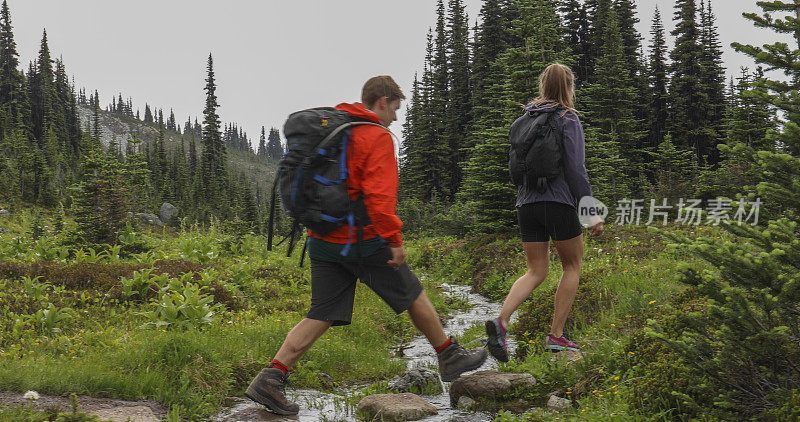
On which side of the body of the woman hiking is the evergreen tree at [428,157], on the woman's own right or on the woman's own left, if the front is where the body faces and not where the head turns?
on the woman's own left

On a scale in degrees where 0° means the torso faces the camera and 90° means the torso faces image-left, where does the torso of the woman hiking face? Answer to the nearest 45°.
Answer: approximately 225°

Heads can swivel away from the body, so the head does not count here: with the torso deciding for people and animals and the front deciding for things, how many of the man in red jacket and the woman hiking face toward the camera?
0

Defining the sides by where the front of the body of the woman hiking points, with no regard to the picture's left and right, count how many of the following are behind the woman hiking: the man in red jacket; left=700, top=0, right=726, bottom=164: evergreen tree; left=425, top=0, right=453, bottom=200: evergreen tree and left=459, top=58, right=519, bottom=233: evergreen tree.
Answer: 1

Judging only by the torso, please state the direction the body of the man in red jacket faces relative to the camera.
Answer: to the viewer's right

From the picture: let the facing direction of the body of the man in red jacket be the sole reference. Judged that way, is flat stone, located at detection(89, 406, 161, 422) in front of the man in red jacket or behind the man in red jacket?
behind

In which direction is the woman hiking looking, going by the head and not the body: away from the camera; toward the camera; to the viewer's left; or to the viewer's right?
away from the camera

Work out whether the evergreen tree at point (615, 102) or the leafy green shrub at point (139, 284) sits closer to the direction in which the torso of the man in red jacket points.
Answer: the evergreen tree

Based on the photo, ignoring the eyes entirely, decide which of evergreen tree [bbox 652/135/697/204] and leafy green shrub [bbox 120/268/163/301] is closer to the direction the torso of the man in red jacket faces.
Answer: the evergreen tree

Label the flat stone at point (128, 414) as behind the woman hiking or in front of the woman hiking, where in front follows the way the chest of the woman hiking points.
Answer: behind

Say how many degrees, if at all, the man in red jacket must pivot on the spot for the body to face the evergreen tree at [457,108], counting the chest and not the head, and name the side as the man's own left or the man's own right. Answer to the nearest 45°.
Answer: approximately 90° to the man's own left

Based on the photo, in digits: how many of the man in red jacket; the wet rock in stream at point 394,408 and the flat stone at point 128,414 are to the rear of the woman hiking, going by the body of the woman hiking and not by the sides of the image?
3

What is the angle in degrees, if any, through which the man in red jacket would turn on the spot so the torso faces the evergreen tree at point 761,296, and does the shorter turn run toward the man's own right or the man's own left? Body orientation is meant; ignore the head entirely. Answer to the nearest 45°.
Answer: approximately 45° to the man's own right

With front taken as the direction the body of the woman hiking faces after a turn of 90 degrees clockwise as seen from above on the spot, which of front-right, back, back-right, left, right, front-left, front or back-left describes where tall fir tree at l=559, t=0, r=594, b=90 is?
back-left

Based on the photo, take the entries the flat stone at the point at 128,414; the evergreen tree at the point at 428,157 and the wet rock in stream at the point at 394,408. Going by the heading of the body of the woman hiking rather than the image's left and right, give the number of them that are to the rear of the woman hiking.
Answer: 2

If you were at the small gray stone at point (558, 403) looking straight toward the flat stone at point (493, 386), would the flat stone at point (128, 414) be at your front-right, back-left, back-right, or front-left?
front-left

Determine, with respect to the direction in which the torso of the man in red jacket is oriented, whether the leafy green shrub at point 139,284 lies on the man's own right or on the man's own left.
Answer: on the man's own left
